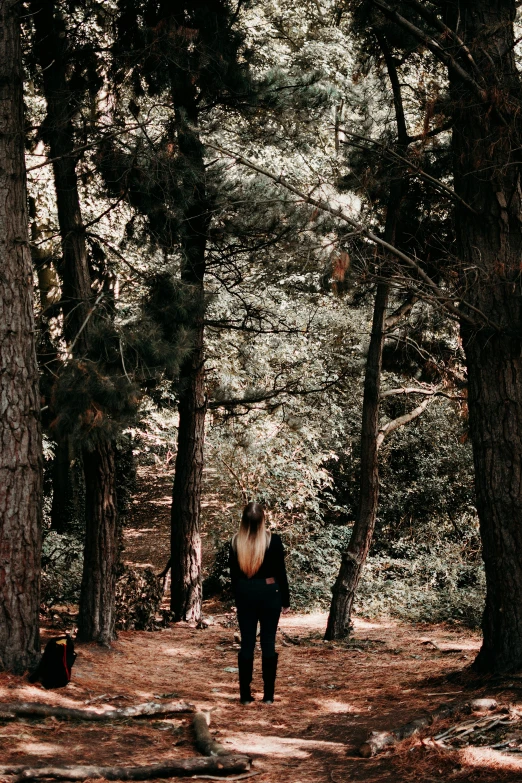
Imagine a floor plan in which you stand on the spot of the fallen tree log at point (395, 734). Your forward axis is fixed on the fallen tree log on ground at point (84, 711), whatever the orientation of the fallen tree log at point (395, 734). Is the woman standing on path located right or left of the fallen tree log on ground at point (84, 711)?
right

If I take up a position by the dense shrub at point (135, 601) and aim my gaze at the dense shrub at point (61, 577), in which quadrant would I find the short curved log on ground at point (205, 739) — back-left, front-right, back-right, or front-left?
back-left

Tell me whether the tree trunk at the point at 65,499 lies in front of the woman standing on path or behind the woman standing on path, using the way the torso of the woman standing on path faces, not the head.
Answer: in front

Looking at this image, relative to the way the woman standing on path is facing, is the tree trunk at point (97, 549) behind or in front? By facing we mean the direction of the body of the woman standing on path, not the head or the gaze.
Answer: in front

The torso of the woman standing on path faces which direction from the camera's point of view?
away from the camera

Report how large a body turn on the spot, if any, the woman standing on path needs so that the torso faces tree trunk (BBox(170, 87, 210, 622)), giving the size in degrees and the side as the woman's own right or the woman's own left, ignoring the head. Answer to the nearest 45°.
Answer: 0° — they already face it

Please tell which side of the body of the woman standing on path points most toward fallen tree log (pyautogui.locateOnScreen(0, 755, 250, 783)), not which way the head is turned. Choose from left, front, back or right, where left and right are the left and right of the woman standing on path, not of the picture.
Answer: back

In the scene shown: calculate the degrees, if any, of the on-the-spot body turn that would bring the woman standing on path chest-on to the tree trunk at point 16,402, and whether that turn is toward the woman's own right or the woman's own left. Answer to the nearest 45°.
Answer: approximately 90° to the woman's own left

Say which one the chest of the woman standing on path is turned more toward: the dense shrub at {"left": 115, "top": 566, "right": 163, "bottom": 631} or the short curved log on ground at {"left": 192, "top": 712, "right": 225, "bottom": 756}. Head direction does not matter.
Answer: the dense shrub

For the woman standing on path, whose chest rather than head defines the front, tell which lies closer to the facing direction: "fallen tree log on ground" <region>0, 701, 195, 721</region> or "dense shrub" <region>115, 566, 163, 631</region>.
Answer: the dense shrub

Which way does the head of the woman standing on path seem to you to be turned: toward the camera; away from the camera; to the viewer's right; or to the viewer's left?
away from the camera

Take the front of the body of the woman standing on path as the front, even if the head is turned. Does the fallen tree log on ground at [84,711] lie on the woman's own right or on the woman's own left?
on the woman's own left
